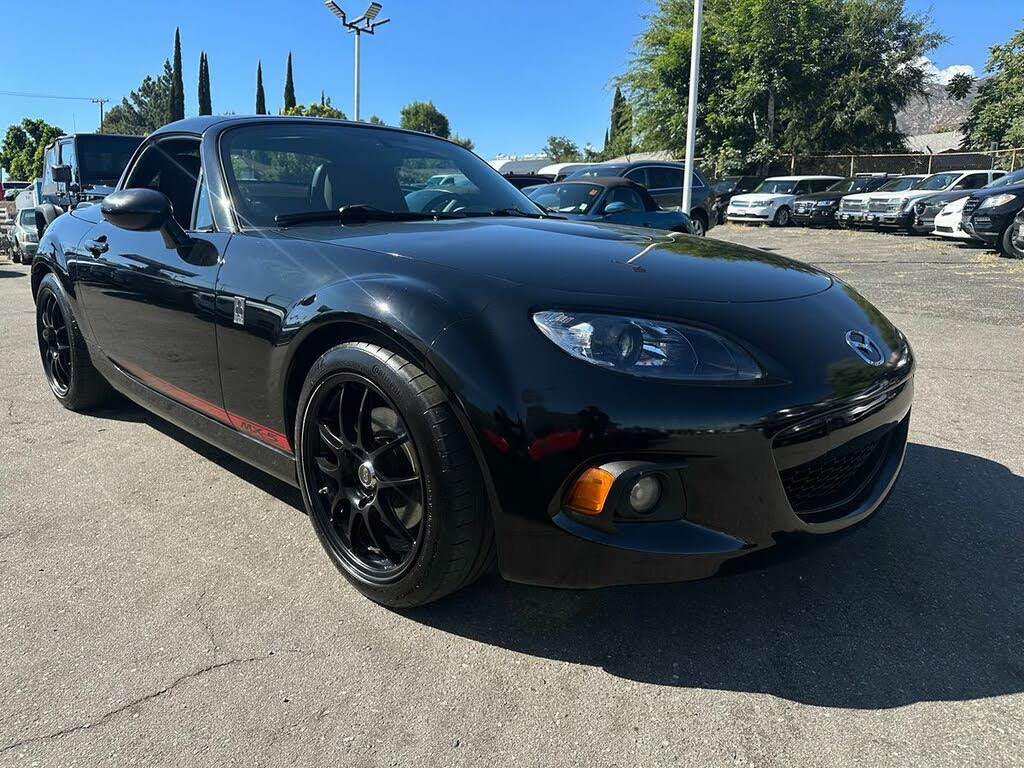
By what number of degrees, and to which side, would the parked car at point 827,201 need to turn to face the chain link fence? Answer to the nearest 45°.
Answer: approximately 135° to its right

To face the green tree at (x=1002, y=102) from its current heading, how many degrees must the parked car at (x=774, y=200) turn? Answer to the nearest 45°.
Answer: approximately 180°

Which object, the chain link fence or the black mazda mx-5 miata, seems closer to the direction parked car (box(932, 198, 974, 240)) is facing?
the black mazda mx-5 miata

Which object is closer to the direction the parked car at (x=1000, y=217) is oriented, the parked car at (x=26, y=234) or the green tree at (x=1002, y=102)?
the parked car

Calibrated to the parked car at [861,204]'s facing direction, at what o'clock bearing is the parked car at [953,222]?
the parked car at [953,222] is roughly at 10 o'clock from the parked car at [861,204].

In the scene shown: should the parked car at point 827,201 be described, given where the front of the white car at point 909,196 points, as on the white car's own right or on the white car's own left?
on the white car's own right

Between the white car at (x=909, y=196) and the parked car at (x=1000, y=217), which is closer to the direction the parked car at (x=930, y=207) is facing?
the parked car
